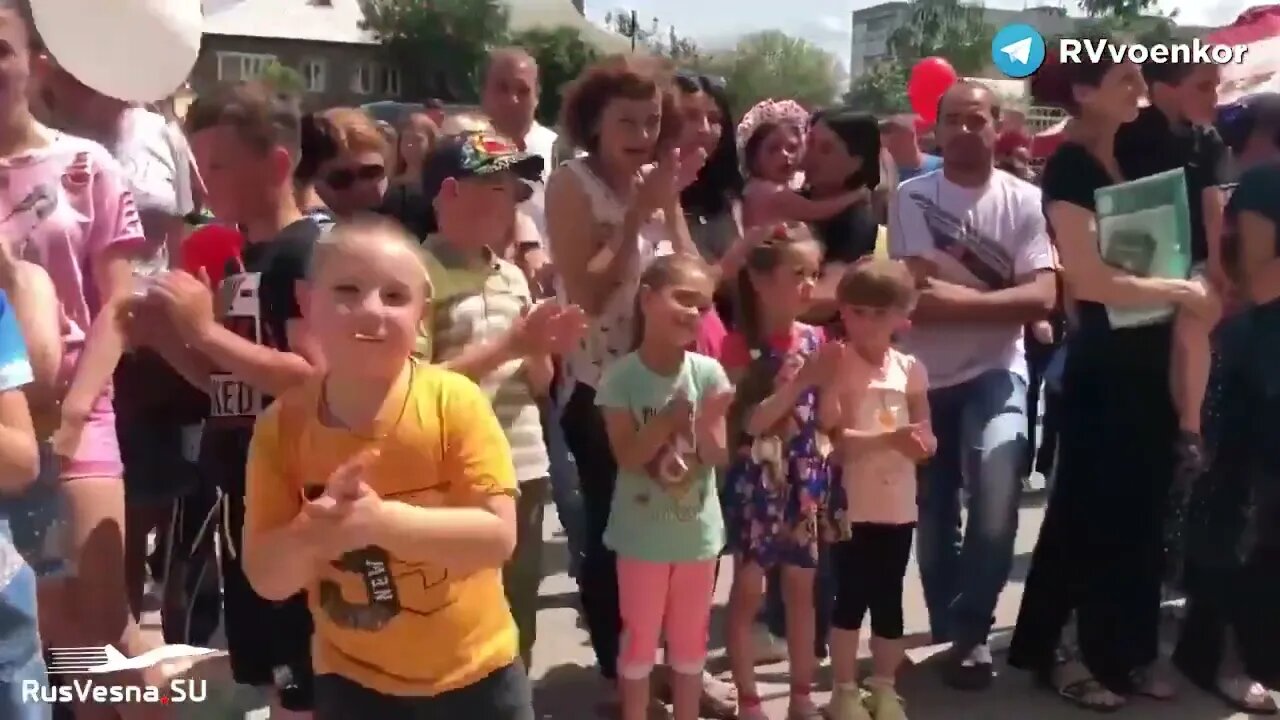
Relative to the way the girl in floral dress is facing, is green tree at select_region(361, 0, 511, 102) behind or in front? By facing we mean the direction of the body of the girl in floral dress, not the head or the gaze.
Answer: behind

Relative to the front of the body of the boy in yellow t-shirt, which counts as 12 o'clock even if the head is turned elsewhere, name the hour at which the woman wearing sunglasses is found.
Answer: The woman wearing sunglasses is roughly at 6 o'clock from the boy in yellow t-shirt.

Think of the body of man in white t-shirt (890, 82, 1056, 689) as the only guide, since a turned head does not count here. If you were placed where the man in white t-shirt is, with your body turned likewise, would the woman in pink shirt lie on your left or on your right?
on your right

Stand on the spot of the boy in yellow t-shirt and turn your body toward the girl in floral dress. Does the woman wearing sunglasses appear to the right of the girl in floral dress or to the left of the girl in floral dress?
left

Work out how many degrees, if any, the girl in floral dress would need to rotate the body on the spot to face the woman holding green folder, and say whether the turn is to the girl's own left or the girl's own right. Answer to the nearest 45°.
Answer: approximately 90° to the girl's own left

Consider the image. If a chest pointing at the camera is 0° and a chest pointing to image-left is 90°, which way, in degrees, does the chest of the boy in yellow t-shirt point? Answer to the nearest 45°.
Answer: approximately 0°

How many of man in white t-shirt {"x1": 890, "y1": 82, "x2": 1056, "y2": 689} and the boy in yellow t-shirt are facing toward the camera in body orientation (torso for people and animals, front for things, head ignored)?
2
